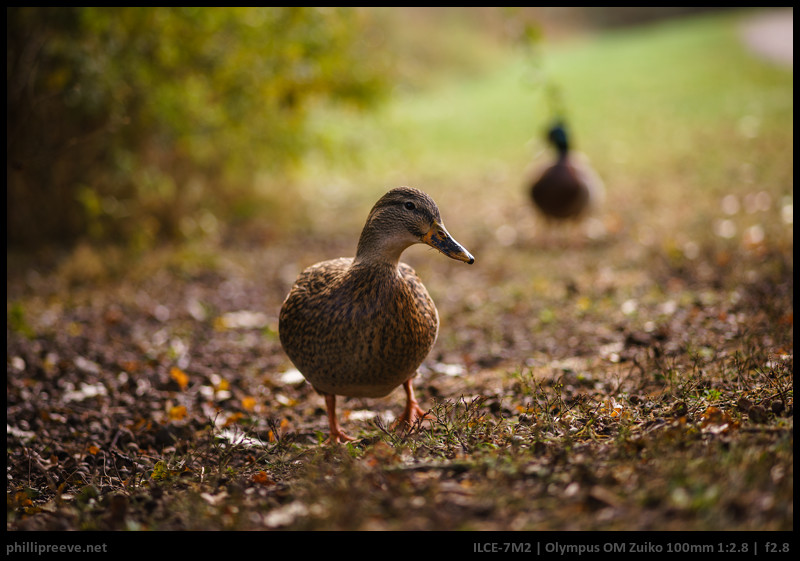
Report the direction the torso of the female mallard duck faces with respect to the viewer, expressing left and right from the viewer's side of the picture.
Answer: facing the viewer and to the right of the viewer

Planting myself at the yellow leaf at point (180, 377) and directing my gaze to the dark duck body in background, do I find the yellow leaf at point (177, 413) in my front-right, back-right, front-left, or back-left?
back-right

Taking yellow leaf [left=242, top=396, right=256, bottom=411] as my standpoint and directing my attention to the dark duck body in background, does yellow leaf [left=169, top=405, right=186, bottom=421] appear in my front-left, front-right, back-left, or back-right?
back-left

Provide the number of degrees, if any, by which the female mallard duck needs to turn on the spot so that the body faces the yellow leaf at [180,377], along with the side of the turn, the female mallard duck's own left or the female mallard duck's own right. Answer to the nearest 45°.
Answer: approximately 180°

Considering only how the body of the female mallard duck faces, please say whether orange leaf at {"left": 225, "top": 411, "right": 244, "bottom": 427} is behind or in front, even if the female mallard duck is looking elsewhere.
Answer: behind

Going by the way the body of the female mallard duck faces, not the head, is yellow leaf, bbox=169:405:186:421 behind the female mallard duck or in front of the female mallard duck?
behind

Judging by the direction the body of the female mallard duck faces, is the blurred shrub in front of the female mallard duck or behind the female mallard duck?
behind
